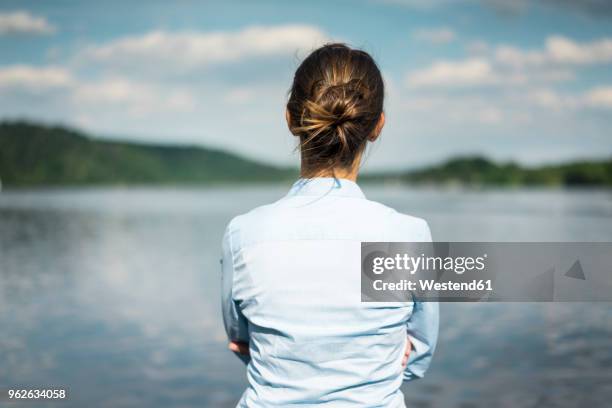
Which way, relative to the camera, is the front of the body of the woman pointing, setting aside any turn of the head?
away from the camera

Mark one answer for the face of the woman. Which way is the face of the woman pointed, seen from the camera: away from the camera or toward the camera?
away from the camera
